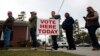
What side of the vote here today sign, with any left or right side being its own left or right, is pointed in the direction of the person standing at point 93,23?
left

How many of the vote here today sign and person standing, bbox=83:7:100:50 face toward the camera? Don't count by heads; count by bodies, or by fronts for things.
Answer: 1

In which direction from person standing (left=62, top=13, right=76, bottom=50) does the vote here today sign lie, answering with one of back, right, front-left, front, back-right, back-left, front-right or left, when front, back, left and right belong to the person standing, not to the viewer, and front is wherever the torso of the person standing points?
front-left

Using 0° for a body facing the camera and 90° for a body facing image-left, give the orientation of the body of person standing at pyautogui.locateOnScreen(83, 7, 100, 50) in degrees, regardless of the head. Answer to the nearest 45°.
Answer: approximately 90°

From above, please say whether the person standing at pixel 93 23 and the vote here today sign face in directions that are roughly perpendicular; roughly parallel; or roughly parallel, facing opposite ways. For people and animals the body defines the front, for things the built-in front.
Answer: roughly perpendicular

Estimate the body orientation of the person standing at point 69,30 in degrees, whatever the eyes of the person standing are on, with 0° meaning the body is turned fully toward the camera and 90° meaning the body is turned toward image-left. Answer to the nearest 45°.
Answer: approximately 90°

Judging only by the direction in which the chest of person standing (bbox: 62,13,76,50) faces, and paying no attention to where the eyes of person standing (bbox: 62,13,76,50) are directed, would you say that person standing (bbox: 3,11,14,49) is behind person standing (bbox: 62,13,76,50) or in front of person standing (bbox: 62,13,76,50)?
in front
